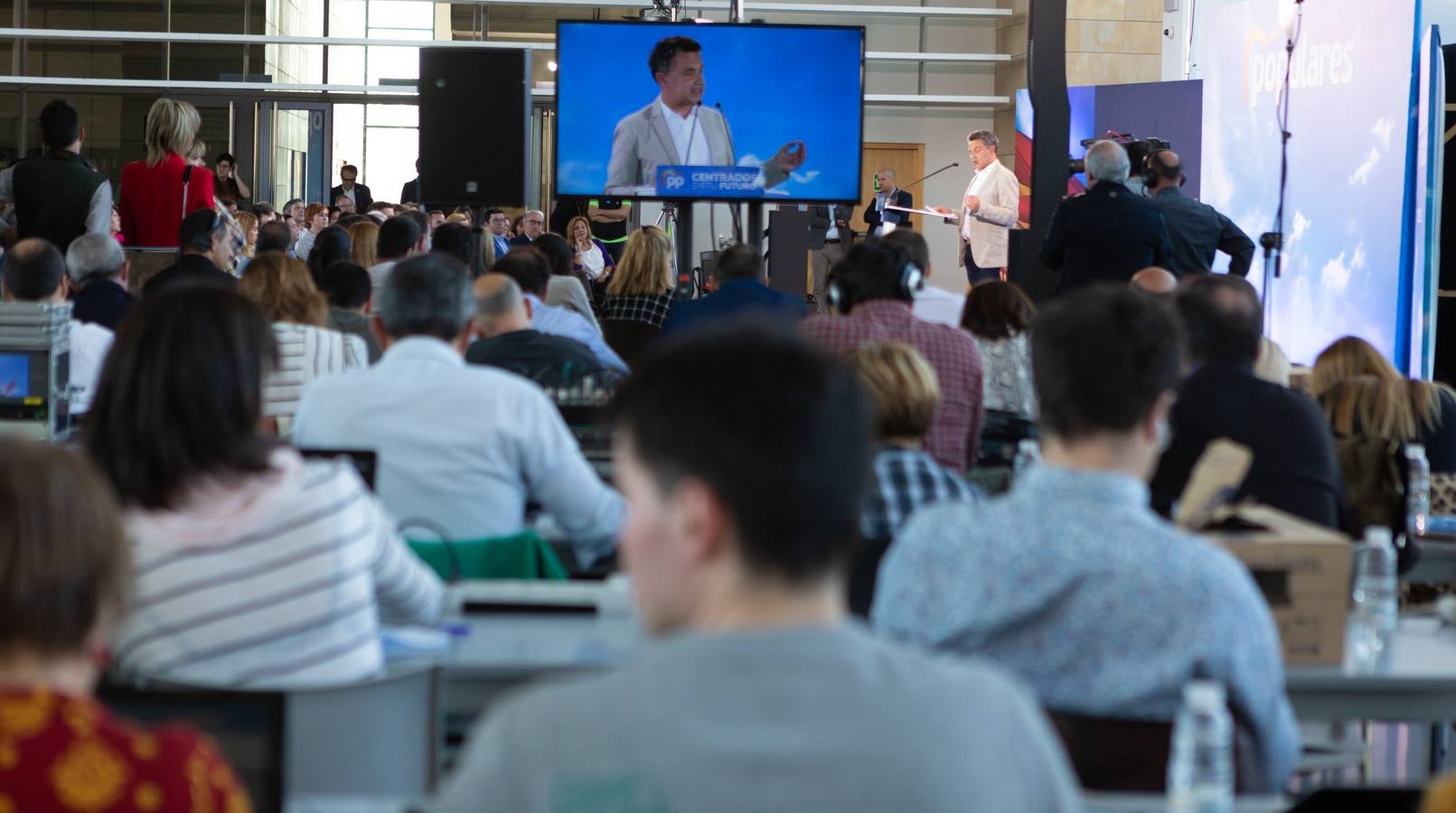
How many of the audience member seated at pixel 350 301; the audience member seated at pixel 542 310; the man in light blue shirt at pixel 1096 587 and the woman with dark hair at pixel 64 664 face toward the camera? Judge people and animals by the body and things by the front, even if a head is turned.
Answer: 0

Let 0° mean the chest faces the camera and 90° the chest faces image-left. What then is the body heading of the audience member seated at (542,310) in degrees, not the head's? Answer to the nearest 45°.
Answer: approximately 180°

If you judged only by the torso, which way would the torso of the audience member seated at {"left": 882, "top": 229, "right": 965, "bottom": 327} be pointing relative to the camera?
away from the camera

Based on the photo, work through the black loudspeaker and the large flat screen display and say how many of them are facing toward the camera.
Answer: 2

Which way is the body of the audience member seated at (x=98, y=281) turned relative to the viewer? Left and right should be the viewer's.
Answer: facing away from the viewer

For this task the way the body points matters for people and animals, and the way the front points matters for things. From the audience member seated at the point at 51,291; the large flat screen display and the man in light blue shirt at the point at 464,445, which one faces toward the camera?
the large flat screen display

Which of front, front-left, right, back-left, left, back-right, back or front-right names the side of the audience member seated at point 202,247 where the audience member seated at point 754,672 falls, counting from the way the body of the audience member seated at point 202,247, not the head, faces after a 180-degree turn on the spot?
front-left

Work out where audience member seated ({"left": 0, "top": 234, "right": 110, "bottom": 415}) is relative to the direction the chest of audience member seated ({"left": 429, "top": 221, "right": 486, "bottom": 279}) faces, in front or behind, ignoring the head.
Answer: behind

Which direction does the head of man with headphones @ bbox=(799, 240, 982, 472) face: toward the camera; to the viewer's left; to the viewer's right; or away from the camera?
away from the camera

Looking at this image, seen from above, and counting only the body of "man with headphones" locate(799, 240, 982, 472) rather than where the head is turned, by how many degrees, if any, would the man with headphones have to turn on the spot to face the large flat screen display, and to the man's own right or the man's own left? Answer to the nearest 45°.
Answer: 0° — they already face it

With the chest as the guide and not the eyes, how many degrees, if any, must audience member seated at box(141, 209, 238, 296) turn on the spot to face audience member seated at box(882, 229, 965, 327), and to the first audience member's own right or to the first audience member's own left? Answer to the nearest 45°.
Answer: approximately 45° to the first audience member's own right

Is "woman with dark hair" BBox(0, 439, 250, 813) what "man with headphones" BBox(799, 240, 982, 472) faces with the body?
no

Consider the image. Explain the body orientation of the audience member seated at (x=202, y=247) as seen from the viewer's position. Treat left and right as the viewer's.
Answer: facing away from the viewer and to the right of the viewer

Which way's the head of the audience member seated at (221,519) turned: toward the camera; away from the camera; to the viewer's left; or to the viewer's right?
away from the camera

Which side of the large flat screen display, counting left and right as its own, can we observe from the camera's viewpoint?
front

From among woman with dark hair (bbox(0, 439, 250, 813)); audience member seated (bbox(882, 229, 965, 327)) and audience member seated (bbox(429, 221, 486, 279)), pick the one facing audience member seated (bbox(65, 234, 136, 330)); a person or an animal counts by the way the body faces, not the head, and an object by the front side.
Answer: the woman with dark hair

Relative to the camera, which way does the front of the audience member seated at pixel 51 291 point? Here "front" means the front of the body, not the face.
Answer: away from the camera

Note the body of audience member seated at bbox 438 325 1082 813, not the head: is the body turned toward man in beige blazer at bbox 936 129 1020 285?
yes

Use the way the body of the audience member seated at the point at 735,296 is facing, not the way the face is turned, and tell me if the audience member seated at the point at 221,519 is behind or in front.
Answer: behind

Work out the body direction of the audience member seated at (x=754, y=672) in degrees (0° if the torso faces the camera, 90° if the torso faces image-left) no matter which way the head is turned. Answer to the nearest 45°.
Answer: approximately 180°

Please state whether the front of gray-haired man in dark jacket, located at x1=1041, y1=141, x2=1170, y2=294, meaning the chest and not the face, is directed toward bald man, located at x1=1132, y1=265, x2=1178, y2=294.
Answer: no
